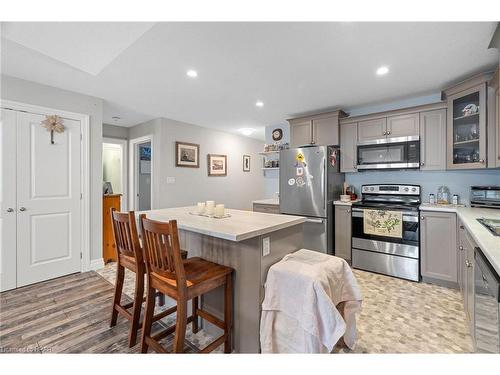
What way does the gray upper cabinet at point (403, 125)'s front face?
toward the camera

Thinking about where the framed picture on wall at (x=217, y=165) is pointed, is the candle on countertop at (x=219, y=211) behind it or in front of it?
in front

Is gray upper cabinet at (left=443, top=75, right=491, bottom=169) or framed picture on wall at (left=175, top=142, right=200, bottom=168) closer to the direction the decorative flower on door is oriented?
the gray upper cabinet

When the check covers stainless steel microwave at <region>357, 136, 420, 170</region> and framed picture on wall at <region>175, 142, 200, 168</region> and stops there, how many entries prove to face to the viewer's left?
0

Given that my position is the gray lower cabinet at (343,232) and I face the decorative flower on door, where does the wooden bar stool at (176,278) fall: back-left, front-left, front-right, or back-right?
front-left

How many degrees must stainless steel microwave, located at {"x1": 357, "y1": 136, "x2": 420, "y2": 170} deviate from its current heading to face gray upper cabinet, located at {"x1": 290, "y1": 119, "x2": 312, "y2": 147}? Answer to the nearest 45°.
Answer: approximately 90° to its right

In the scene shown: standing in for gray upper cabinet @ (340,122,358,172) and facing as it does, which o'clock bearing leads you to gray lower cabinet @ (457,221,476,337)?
The gray lower cabinet is roughly at 11 o'clock from the gray upper cabinet.

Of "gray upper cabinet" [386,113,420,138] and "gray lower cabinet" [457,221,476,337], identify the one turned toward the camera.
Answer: the gray upper cabinet

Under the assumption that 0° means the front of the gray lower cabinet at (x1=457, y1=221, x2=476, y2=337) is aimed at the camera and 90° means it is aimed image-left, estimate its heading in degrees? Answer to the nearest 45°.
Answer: approximately 90°

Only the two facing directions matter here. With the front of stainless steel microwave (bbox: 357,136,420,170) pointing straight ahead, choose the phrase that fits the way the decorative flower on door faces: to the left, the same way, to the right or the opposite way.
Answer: to the left

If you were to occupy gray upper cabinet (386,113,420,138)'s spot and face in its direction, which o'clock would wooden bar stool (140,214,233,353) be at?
The wooden bar stool is roughly at 1 o'clock from the gray upper cabinet.

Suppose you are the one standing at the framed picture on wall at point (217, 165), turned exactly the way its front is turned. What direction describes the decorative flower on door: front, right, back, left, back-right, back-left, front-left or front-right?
right

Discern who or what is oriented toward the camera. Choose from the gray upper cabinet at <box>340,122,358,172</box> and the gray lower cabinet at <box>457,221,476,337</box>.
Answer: the gray upper cabinet

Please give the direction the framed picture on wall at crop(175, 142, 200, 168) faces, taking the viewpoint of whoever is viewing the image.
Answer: facing the viewer and to the right of the viewer

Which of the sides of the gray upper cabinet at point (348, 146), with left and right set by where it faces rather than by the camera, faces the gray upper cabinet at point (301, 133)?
right

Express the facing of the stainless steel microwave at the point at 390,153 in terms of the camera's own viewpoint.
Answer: facing the viewer
